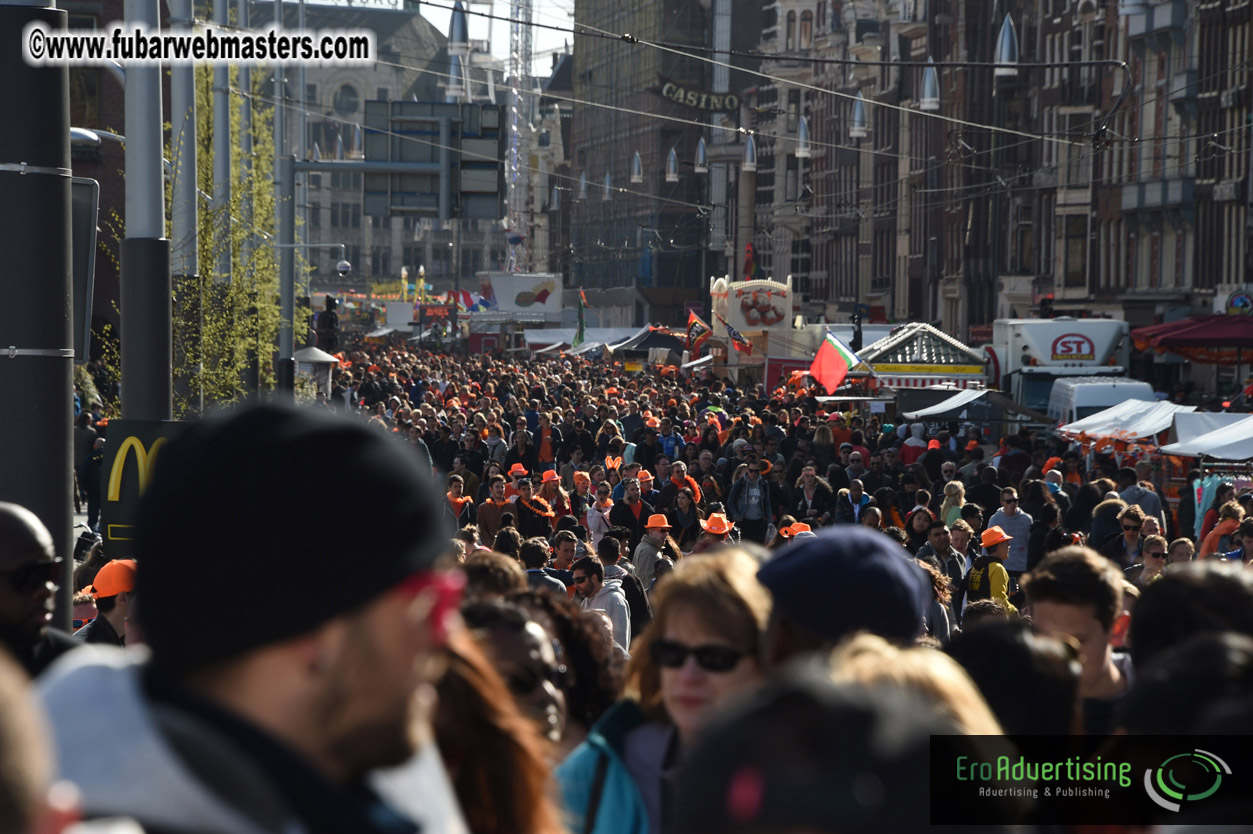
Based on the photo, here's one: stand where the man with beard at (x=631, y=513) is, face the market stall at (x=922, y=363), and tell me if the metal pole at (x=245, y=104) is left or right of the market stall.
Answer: left

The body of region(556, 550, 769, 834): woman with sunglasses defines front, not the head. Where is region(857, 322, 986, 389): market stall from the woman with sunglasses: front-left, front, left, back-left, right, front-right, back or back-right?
back

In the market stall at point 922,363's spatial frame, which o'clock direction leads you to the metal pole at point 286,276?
The metal pole is roughly at 2 o'clock from the market stall.

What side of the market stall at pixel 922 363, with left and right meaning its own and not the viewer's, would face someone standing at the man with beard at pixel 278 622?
front

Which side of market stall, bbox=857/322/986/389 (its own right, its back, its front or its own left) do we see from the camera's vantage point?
front

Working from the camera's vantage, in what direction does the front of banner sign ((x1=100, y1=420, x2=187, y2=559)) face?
facing the viewer

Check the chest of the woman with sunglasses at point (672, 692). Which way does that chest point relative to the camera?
toward the camera

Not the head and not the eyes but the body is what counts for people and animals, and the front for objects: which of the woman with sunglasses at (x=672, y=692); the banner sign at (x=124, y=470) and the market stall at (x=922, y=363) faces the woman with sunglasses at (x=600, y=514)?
the market stall

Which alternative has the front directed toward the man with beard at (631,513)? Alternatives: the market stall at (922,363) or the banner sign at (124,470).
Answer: the market stall
